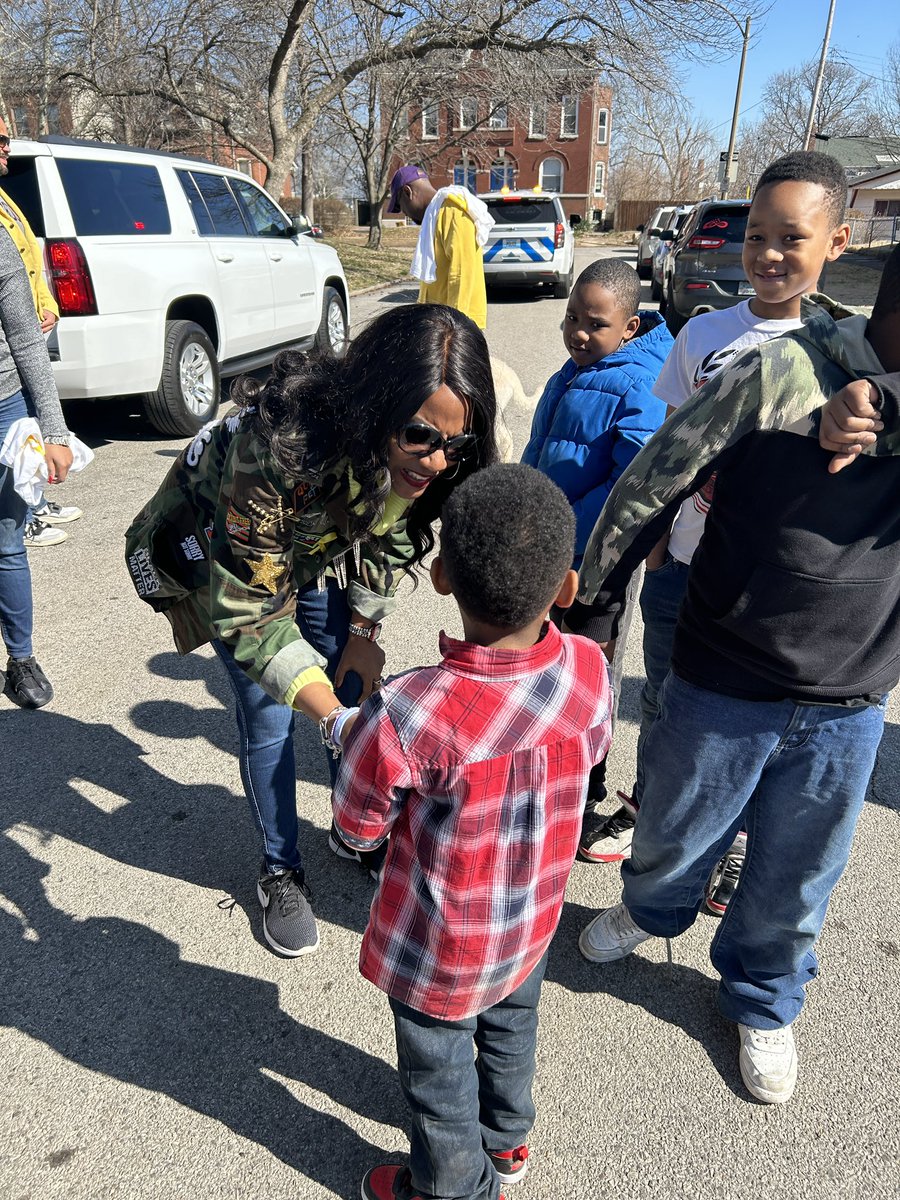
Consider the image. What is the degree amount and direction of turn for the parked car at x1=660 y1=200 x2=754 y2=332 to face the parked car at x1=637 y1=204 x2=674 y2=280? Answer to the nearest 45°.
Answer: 0° — it already faces it

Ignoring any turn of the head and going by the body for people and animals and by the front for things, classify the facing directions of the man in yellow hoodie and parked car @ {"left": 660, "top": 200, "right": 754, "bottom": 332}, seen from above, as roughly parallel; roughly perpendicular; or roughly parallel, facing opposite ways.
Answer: roughly perpendicular

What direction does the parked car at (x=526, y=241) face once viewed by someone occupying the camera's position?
facing away from the viewer

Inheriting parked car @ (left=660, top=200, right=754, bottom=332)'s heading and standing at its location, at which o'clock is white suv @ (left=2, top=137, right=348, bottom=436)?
The white suv is roughly at 7 o'clock from the parked car.

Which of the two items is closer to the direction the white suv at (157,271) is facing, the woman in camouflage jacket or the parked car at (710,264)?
the parked car

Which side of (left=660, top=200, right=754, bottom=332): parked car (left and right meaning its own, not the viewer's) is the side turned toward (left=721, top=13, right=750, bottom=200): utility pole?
front

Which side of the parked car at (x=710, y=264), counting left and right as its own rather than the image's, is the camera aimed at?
back

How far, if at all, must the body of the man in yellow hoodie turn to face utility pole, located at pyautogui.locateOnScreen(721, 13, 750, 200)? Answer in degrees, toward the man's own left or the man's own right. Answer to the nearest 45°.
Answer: approximately 90° to the man's own right

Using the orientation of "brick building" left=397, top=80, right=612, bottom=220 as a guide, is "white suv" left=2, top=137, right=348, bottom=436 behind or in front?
in front

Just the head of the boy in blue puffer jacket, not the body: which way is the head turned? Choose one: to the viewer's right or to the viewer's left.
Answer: to the viewer's left

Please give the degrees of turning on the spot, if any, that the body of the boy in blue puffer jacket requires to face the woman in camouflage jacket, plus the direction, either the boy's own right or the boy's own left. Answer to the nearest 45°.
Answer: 0° — they already face them
